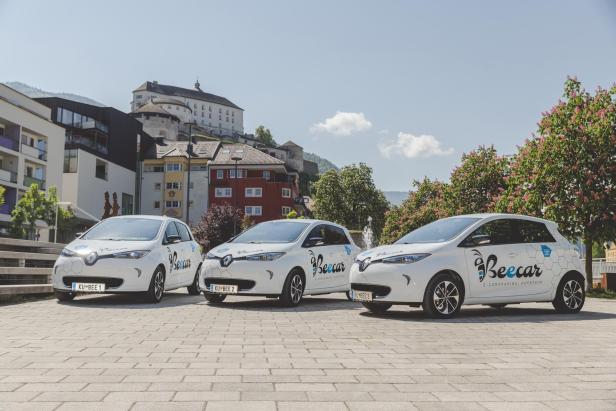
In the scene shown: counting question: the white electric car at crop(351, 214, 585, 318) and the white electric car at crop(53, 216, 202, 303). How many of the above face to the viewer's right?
0

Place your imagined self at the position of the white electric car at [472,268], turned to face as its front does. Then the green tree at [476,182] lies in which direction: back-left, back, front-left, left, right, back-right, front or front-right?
back-right

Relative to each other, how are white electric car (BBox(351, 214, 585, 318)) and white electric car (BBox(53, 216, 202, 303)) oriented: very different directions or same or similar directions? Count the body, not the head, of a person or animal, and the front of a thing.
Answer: same or similar directions

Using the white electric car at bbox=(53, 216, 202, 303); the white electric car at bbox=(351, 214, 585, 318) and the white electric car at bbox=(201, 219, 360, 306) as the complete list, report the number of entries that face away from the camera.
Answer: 0

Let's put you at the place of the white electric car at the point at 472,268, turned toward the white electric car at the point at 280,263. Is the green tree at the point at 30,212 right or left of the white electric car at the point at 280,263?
right

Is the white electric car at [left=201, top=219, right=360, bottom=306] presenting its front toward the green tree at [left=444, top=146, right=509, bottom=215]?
no

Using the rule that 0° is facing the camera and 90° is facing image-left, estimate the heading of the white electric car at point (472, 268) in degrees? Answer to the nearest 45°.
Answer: approximately 45°

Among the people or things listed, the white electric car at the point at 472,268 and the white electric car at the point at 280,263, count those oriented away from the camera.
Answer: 0

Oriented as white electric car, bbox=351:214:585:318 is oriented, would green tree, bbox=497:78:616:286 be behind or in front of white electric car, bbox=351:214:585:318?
behind

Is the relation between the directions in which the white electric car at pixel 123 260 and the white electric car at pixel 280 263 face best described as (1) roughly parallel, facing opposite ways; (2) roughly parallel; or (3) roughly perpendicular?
roughly parallel

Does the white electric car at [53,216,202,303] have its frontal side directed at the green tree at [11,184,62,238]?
no

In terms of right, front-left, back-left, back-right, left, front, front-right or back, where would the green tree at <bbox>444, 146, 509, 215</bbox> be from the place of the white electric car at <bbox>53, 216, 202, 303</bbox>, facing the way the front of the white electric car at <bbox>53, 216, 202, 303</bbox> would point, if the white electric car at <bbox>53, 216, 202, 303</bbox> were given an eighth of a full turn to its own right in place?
back-right

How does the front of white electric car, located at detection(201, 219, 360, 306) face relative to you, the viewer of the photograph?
facing the viewer and to the left of the viewer

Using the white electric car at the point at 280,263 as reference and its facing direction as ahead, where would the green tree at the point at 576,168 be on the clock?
The green tree is roughly at 6 o'clock from the white electric car.

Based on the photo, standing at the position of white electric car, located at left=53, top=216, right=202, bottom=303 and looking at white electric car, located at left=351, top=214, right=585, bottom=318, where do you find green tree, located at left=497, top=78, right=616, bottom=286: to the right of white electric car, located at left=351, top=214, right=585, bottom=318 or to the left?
left

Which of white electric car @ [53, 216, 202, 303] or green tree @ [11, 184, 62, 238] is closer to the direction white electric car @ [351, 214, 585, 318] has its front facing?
the white electric car

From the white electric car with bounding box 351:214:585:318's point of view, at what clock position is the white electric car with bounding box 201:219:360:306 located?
the white electric car with bounding box 201:219:360:306 is roughly at 2 o'clock from the white electric car with bounding box 351:214:585:318.

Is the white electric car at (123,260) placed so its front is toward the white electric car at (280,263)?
no
